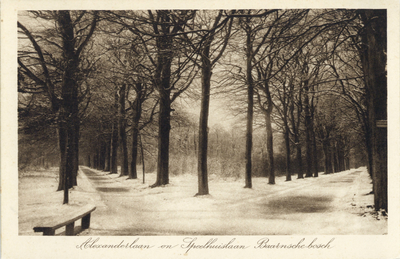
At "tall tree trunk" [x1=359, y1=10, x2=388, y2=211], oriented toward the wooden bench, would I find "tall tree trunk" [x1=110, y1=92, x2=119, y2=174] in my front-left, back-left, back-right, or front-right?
front-right

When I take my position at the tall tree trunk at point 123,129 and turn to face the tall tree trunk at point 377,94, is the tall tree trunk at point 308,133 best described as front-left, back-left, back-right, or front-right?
front-left
